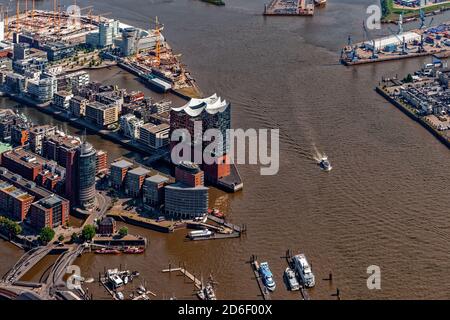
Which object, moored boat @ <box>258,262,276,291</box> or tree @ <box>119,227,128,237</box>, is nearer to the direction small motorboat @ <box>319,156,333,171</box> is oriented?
the moored boat

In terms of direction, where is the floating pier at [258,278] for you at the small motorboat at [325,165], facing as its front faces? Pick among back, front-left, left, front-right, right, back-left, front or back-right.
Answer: front-right

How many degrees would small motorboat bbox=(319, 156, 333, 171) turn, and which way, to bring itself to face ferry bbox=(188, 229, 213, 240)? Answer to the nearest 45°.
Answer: approximately 90° to its right

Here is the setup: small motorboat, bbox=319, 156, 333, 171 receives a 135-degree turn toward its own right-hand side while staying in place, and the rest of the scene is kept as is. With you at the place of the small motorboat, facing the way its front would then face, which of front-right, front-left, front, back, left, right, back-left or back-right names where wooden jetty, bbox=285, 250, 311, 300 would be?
left

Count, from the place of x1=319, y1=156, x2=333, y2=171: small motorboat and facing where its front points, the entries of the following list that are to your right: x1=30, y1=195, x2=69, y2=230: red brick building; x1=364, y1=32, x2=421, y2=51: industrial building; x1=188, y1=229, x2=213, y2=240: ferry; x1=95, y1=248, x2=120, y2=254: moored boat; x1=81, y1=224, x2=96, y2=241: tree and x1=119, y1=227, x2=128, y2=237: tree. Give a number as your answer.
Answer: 5

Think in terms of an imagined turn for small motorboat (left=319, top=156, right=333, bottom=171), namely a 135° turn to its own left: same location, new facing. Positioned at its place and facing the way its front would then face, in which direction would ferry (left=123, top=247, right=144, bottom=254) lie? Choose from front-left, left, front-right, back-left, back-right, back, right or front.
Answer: back-left

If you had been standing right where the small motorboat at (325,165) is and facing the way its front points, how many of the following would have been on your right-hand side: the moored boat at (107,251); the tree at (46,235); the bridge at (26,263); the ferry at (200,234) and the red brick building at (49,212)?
5

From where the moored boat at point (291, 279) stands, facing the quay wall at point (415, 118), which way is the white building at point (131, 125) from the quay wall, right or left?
left

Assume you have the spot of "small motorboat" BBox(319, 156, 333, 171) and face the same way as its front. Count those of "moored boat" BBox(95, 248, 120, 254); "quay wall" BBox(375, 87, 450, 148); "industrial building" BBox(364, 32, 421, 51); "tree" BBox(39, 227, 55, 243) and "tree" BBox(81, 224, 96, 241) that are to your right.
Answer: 3

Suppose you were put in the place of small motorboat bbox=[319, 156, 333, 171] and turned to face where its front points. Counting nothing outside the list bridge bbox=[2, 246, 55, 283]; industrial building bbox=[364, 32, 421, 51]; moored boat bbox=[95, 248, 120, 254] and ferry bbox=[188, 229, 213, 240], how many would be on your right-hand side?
3

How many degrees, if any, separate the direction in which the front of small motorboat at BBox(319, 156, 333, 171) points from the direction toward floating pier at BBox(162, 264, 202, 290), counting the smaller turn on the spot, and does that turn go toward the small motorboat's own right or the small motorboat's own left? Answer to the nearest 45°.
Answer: approximately 90° to the small motorboat's own right

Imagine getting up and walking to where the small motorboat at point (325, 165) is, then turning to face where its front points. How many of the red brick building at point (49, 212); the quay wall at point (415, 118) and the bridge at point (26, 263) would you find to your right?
2

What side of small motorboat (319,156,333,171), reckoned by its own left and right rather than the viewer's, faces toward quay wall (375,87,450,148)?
left

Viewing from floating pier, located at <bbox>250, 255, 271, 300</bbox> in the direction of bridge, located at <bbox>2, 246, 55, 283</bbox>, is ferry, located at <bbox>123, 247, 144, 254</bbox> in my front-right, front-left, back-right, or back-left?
front-right

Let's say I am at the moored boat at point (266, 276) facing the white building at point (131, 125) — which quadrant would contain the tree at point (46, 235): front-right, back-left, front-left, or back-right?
front-left

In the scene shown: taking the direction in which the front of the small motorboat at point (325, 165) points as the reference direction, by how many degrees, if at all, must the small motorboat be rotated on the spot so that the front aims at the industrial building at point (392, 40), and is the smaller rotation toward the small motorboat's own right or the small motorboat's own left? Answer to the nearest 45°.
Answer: approximately 135° to the small motorboat's own left

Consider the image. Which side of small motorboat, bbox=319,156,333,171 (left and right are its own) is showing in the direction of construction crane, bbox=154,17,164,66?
back

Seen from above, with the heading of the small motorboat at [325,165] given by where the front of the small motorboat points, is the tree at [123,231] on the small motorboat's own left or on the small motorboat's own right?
on the small motorboat's own right

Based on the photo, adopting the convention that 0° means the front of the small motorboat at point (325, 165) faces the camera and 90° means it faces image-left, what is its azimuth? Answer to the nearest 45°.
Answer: approximately 315°

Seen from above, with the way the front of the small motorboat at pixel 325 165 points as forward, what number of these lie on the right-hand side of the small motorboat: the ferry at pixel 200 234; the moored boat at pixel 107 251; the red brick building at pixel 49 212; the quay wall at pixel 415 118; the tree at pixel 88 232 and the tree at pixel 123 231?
5
